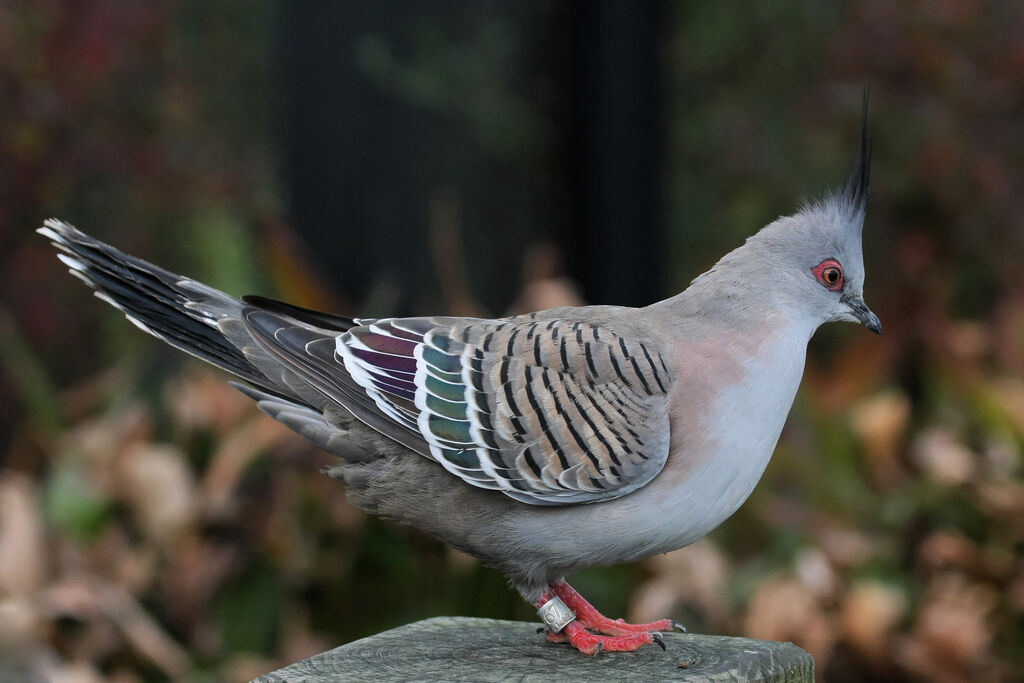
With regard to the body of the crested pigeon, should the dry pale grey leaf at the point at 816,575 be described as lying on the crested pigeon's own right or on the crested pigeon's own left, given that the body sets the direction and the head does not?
on the crested pigeon's own left

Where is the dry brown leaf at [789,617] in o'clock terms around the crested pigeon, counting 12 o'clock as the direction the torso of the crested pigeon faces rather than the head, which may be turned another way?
The dry brown leaf is roughly at 10 o'clock from the crested pigeon.

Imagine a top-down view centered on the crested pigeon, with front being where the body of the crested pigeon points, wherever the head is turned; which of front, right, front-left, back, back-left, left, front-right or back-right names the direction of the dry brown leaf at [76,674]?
back-left

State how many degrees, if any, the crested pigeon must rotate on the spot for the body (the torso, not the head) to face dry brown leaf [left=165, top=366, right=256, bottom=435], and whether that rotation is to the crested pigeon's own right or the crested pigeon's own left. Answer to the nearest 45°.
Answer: approximately 135° to the crested pigeon's own left

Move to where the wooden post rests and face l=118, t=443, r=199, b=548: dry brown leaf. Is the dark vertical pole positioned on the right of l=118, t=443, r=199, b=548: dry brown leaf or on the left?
right

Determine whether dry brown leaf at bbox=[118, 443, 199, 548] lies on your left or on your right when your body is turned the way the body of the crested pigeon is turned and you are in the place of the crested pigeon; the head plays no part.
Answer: on your left

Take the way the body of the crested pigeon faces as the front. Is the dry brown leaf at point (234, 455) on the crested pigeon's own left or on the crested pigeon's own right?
on the crested pigeon's own left

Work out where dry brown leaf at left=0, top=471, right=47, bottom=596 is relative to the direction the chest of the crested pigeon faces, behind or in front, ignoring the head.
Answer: behind

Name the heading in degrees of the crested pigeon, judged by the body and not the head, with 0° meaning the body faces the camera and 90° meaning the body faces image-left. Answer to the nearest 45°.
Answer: approximately 270°

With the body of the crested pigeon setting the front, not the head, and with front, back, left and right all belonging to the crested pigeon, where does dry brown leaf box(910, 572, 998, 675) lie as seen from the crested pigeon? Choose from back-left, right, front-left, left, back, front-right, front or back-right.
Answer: front-left
